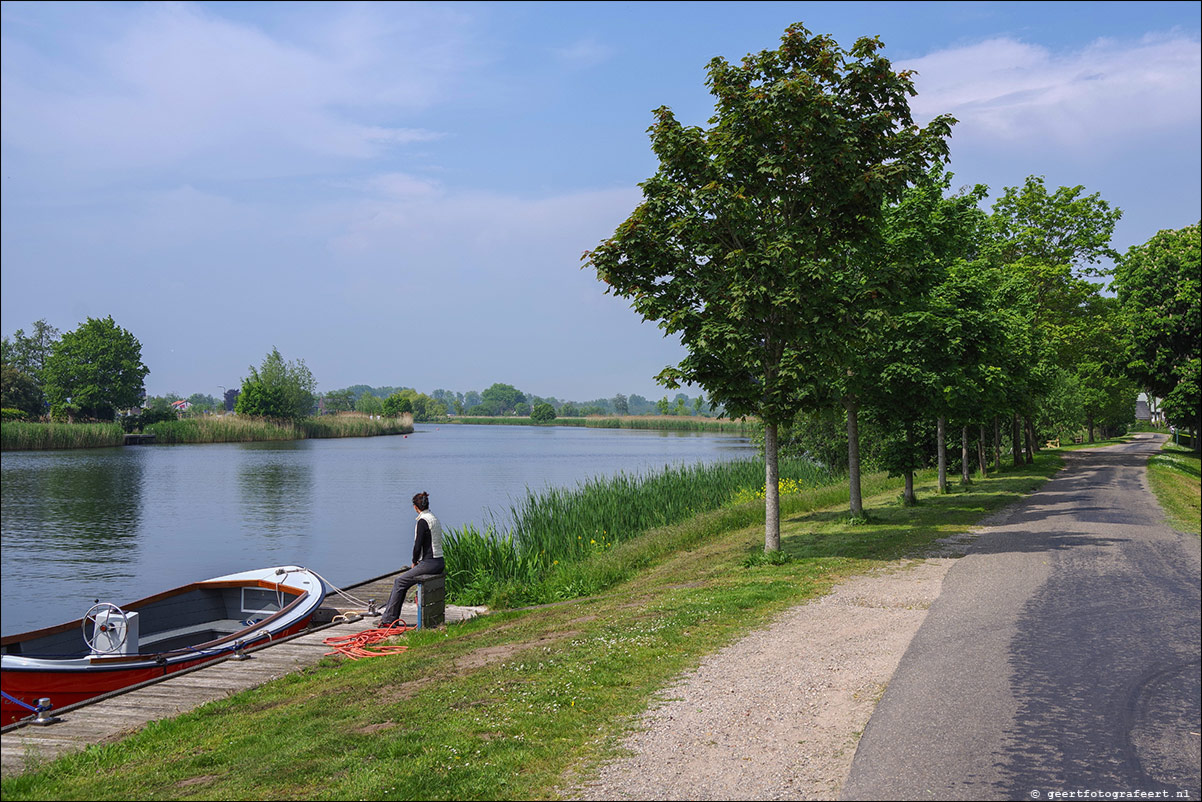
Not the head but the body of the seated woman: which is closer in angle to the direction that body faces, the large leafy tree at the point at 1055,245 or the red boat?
the red boat

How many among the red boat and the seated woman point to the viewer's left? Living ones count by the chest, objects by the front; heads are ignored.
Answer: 1

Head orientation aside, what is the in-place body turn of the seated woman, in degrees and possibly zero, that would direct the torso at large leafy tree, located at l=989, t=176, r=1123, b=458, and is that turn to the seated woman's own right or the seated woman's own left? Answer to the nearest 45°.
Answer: approximately 135° to the seated woman's own right

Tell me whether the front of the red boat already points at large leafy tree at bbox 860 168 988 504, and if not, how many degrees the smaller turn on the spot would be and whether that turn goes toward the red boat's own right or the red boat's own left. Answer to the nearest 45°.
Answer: approximately 45° to the red boat's own right

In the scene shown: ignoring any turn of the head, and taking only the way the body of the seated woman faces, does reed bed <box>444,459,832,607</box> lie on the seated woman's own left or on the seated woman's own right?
on the seated woman's own right

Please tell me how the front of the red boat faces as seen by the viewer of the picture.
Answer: facing away from the viewer and to the right of the viewer

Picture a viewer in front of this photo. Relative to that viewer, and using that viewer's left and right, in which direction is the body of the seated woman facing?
facing to the left of the viewer

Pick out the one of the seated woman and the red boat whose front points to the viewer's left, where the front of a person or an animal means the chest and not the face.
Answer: the seated woman
